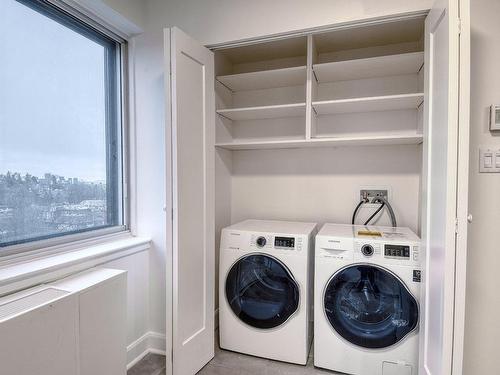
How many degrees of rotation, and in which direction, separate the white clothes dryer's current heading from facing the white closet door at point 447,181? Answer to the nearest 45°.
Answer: approximately 45° to its left

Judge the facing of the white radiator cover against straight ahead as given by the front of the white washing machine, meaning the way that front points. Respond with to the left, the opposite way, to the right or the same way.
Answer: to the left

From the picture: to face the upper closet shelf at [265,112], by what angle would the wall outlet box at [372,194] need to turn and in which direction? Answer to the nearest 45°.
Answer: approximately 90° to its right
